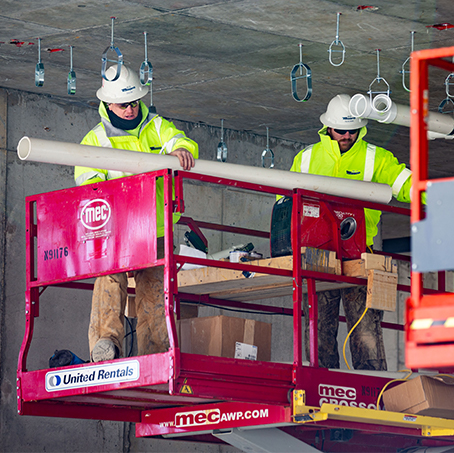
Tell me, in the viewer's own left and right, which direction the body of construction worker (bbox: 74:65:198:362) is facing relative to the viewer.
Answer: facing the viewer

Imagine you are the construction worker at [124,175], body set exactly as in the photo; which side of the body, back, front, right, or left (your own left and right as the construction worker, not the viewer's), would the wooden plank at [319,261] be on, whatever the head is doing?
left

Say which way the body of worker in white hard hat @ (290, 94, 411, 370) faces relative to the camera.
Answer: toward the camera

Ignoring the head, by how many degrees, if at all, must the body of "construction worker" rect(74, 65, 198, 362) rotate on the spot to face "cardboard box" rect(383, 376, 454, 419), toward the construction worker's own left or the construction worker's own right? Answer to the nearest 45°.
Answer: approximately 90° to the construction worker's own left

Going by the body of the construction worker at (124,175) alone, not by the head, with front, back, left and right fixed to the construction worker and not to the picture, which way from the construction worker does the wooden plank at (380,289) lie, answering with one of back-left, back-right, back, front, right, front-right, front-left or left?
left

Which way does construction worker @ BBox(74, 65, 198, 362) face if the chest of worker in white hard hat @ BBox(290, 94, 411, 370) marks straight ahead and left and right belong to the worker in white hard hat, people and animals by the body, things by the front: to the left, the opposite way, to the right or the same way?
the same way

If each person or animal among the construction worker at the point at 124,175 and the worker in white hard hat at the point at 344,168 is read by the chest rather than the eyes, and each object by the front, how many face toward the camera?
2

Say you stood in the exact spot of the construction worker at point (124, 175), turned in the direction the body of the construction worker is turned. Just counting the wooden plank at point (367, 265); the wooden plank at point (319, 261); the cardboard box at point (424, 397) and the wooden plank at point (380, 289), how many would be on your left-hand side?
4

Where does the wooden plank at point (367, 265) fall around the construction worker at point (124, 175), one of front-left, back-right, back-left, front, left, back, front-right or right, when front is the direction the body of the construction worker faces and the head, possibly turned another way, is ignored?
left

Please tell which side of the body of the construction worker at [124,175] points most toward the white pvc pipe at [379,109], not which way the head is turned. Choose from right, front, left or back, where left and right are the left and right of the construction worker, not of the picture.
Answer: left

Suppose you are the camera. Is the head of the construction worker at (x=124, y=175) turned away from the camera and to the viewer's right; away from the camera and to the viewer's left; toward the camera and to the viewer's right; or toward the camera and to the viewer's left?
toward the camera and to the viewer's right

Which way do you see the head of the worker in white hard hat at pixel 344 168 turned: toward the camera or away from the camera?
toward the camera
